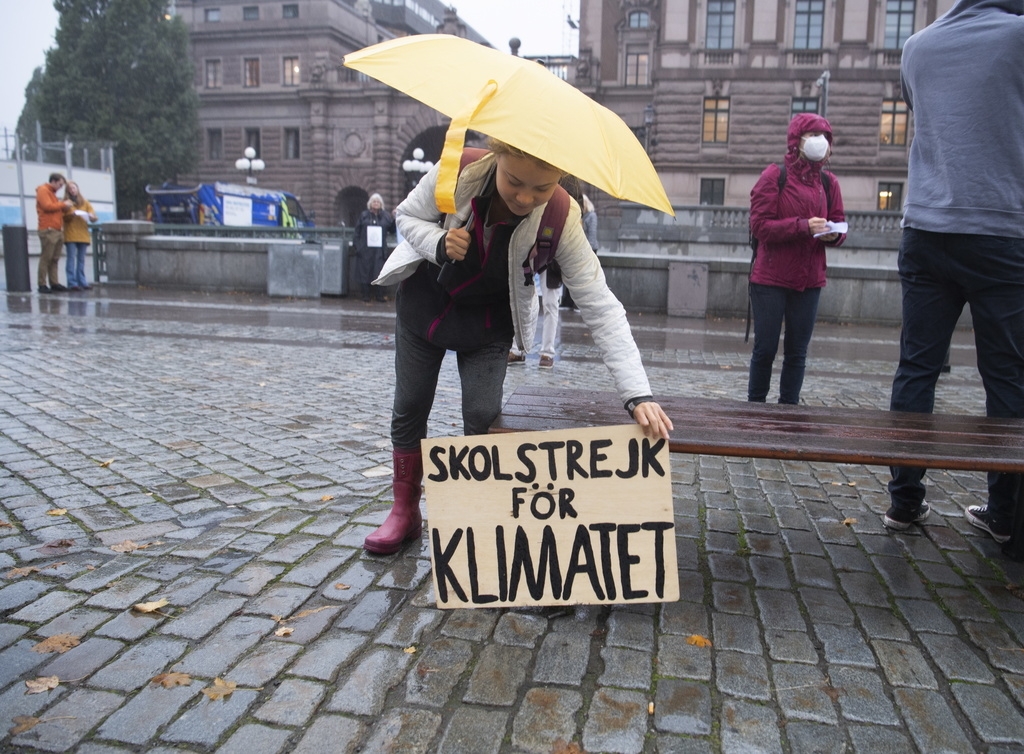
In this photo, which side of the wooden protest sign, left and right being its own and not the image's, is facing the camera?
front

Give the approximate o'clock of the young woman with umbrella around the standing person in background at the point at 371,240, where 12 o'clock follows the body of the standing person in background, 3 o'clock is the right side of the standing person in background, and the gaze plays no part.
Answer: The young woman with umbrella is roughly at 12 o'clock from the standing person in background.

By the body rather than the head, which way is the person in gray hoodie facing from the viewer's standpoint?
away from the camera

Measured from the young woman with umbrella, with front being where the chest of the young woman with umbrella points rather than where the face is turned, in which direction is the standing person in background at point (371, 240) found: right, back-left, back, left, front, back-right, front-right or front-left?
back

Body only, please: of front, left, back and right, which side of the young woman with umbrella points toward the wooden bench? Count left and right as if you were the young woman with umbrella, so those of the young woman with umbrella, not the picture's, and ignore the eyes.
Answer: left

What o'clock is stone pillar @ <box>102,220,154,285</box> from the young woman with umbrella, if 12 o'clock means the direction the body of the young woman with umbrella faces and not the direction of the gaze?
The stone pillar is roughly at 5 o'clock from the young woman with umbrella.

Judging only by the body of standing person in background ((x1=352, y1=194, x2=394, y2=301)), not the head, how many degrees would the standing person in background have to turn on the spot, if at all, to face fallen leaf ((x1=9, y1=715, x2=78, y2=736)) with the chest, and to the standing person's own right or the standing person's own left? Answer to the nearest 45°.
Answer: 0° — they already face it

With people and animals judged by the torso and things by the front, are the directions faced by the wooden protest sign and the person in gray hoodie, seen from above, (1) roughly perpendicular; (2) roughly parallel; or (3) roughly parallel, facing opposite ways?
roughly parallel, facing opposite ways

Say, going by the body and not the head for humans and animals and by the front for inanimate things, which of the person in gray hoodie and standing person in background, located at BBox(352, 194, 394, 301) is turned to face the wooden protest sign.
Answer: the standing person in background

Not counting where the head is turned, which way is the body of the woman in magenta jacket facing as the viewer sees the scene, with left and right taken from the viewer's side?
facing the viewer and to the right of the viewer

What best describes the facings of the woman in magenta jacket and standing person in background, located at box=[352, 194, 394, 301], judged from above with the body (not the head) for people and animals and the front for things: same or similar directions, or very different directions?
same or similar directions

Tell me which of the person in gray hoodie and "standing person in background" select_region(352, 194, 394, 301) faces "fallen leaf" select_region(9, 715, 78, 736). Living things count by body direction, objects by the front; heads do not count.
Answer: the standing person in background

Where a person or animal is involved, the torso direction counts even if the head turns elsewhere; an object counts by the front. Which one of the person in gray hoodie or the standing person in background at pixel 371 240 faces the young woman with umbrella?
the standing person in background

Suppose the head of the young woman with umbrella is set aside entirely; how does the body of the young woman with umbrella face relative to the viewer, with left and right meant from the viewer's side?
facing the viewer

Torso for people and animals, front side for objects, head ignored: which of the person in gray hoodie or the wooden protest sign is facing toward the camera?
the wooden protest sign

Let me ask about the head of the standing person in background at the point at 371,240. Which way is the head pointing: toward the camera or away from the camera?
toward the camera

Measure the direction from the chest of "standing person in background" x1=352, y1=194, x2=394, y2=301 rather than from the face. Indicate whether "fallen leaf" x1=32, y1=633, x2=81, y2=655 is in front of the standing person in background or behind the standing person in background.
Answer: in front
